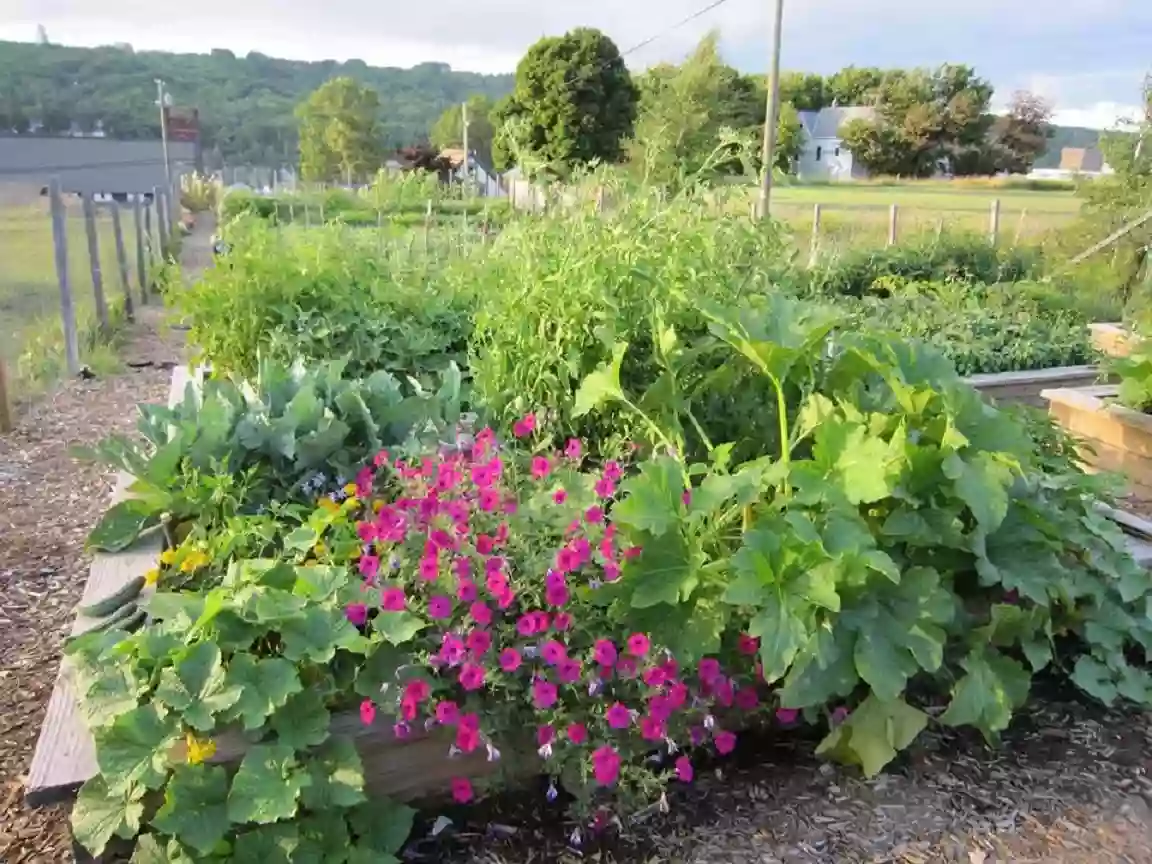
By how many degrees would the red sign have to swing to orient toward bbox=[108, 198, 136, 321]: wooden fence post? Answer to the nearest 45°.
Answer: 0° — it already faces it

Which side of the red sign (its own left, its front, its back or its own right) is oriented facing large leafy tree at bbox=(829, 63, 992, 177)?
left

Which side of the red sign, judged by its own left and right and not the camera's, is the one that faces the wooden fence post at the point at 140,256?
front

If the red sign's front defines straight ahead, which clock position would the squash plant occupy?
The squash plant is roughly at 12 o'clock from the red sign.

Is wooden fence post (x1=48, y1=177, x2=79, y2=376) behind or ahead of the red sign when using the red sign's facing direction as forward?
ahead

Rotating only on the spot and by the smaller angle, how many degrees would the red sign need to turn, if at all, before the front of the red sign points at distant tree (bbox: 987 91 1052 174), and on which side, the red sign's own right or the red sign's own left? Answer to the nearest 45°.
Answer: approximately 90° to the red sign's own left

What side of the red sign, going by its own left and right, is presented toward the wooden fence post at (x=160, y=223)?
front

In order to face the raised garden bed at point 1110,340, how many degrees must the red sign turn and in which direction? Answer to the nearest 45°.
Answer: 0° — it already faces it

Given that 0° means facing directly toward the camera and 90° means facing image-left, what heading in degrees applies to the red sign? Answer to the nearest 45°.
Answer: approximately 0°
